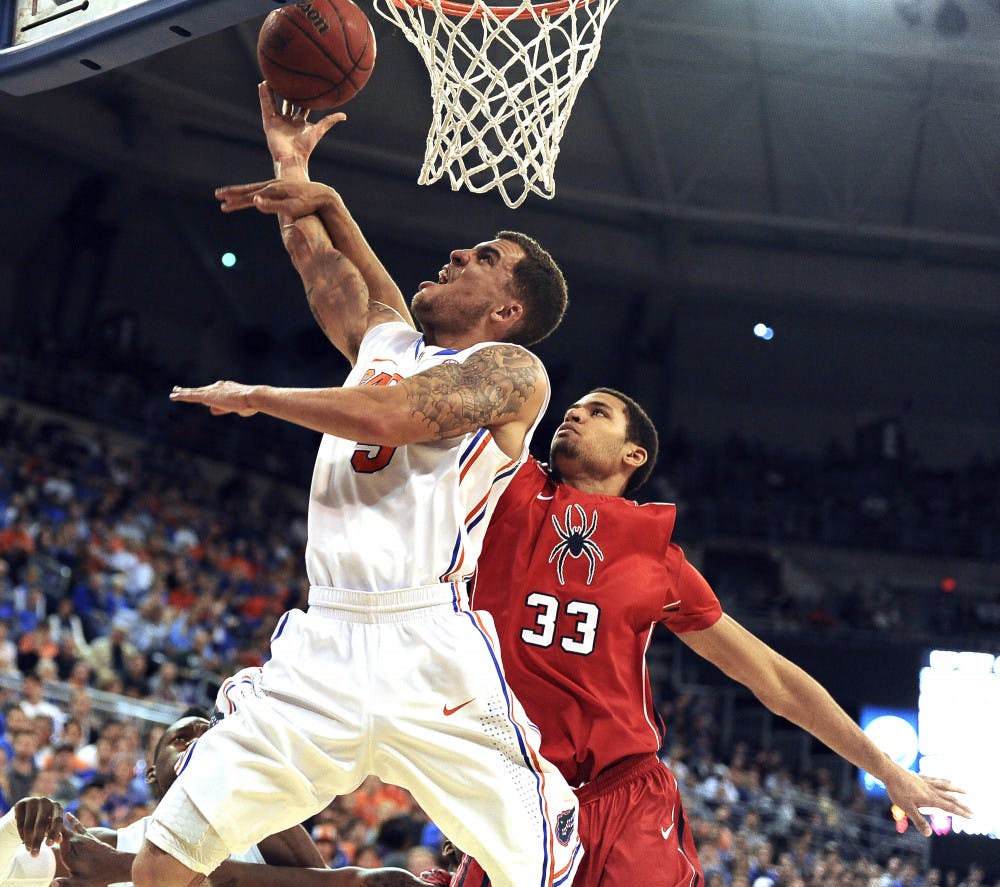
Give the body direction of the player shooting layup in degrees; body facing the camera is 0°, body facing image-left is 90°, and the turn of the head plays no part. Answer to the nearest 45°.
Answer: approximately 45°

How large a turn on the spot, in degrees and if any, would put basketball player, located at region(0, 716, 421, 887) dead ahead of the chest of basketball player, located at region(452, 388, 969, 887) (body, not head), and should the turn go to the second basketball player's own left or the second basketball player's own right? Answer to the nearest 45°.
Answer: approximately 45° to the second basketball player's own right

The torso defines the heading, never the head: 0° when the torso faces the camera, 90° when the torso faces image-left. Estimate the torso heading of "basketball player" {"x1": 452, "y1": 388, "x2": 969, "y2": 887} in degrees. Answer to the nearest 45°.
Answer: approximately 45°

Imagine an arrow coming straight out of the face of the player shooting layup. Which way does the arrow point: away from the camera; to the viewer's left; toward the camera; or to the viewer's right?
to the viewer's left

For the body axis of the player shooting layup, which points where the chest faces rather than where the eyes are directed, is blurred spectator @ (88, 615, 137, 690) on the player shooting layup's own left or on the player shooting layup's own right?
on the player shooting layup's own right

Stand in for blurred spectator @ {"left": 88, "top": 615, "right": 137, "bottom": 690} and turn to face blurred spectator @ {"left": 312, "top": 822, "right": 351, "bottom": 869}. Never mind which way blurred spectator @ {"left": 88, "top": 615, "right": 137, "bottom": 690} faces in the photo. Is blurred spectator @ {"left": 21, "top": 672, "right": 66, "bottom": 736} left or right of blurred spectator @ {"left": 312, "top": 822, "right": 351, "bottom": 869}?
right

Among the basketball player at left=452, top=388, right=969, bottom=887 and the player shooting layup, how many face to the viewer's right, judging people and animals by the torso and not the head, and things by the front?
0

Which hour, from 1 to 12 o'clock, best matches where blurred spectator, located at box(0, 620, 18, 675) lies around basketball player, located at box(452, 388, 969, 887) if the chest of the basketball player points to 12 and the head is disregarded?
The blurred spectator is roughly at 3 o'clock from the basketball player.

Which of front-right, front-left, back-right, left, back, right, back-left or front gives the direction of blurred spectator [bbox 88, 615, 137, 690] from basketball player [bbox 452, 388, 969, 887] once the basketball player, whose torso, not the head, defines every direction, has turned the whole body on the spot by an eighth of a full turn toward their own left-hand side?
back-right

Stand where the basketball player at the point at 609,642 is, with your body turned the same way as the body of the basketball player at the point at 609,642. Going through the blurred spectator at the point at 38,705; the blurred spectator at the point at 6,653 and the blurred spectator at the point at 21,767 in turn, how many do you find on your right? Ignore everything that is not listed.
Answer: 3

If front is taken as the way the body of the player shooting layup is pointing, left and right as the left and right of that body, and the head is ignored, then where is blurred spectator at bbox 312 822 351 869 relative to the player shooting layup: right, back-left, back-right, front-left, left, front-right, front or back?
back-right
